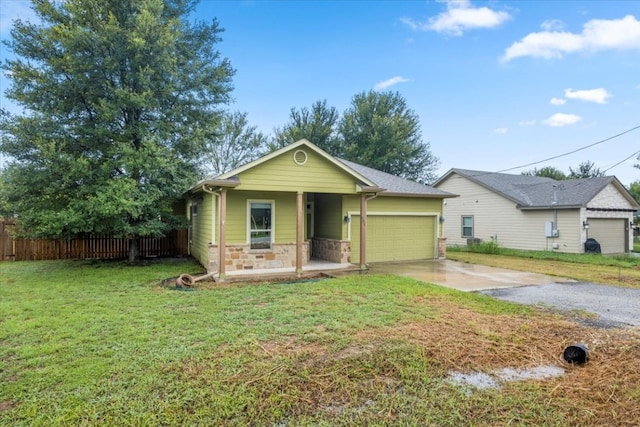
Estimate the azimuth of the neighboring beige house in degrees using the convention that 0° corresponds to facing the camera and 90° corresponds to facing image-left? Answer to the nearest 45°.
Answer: approximately 315°

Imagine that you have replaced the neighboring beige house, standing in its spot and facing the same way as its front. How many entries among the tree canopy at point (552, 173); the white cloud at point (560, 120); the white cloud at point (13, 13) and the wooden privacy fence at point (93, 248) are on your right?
2

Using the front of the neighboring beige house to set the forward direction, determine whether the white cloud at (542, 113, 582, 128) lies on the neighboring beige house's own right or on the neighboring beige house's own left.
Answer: on the neighboring beige house's own left

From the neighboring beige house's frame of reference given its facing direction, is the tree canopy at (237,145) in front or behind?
behind

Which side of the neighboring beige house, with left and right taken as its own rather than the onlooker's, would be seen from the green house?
right

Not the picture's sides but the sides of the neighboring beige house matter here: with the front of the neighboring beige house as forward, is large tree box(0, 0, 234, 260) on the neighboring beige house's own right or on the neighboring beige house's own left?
on the neighboring beige house's own right

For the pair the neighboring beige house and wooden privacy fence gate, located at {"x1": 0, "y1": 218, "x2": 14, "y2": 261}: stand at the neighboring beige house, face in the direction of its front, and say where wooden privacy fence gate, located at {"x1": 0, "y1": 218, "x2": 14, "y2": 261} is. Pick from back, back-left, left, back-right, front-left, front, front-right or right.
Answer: right
